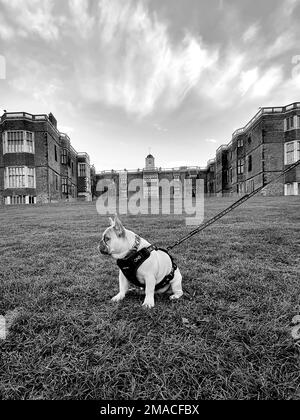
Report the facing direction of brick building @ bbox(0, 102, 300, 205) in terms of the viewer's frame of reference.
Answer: facing the viewer

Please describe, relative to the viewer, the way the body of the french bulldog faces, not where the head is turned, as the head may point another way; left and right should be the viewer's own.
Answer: facing the viewer and to the left of the viewer

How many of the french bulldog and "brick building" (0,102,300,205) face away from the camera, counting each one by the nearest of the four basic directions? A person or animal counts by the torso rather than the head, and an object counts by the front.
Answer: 0

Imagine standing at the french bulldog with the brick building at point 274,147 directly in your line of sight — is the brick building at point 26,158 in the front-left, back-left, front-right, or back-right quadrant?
front-left
